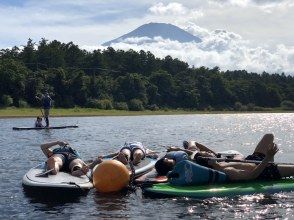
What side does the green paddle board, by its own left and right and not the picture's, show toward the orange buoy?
front

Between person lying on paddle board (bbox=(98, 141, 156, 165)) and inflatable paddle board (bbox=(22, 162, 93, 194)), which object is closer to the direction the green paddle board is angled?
the inflatable paddle board

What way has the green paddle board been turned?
to the viewer's left

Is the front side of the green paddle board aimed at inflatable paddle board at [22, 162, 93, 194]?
yes
